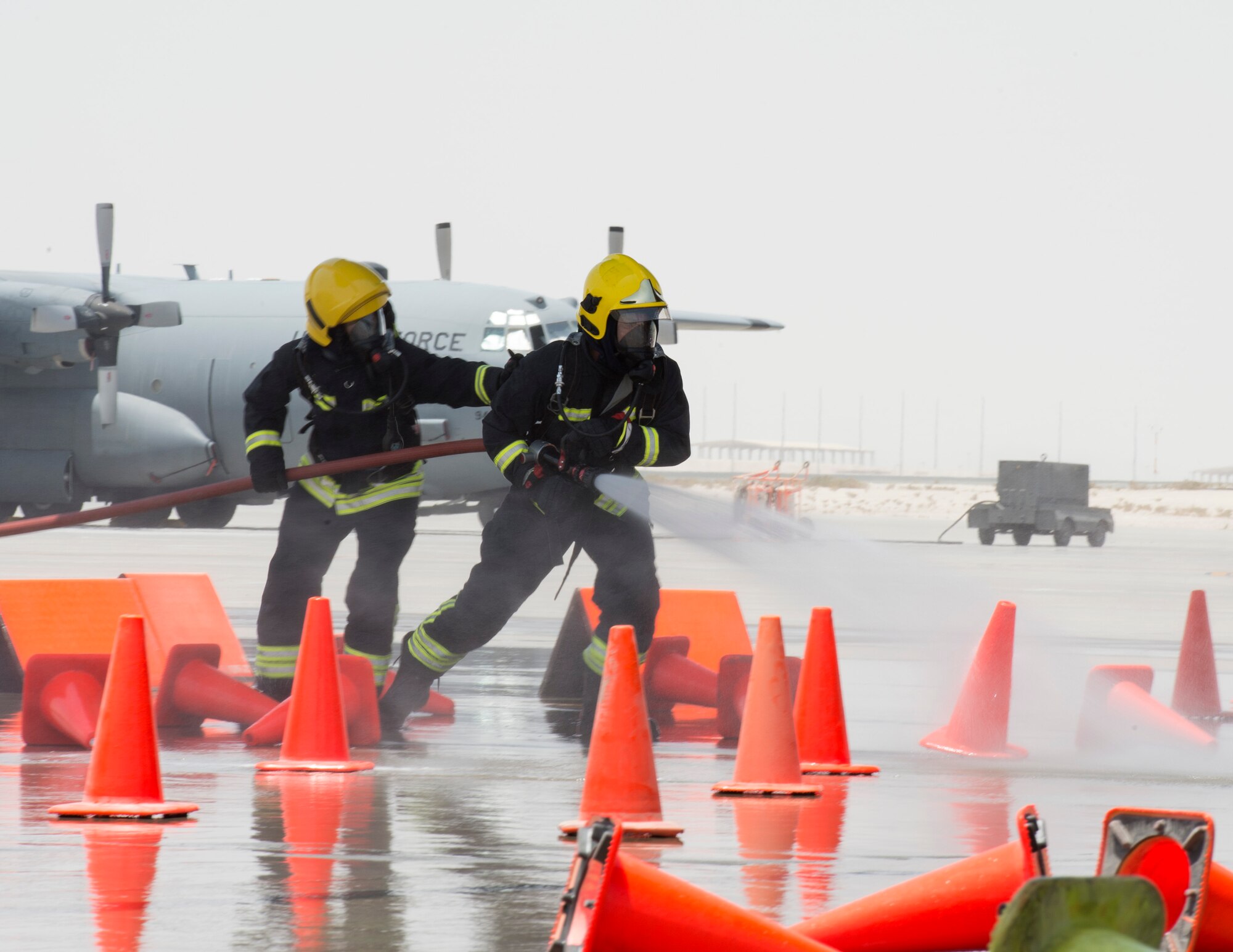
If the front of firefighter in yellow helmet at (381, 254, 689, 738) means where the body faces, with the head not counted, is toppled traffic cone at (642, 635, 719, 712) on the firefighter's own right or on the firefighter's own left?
on the firefighter's own left

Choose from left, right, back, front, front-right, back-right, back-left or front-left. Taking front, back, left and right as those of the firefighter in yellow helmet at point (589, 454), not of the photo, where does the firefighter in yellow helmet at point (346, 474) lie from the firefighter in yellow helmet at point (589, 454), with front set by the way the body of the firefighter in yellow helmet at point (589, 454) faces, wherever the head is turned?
back

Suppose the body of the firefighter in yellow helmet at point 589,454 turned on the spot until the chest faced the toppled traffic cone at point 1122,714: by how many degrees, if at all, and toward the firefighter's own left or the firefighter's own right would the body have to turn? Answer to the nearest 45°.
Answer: approximately 45° to the firefighter's own left

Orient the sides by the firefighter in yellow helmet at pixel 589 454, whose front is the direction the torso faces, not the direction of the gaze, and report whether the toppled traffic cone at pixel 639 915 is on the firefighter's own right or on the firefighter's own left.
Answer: on the firefighter's own right

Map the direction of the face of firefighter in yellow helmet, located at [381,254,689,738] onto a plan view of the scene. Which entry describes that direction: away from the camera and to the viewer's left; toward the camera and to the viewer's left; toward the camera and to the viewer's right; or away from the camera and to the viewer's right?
toward the camera and to the viewer's right

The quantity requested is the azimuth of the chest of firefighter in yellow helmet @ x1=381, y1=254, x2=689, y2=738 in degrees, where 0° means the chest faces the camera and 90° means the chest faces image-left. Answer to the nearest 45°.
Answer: approximately 315°

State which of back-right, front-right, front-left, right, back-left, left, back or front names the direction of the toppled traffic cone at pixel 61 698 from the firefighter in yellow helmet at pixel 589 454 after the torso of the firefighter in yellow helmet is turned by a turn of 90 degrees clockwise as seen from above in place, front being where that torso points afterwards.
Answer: front-right

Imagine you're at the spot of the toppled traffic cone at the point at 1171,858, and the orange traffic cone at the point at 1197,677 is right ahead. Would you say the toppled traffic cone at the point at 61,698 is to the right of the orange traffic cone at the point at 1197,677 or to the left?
left

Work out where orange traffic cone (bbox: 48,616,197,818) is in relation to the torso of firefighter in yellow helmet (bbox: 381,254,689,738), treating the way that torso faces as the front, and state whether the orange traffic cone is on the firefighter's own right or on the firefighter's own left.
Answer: on the firefighter's own right
